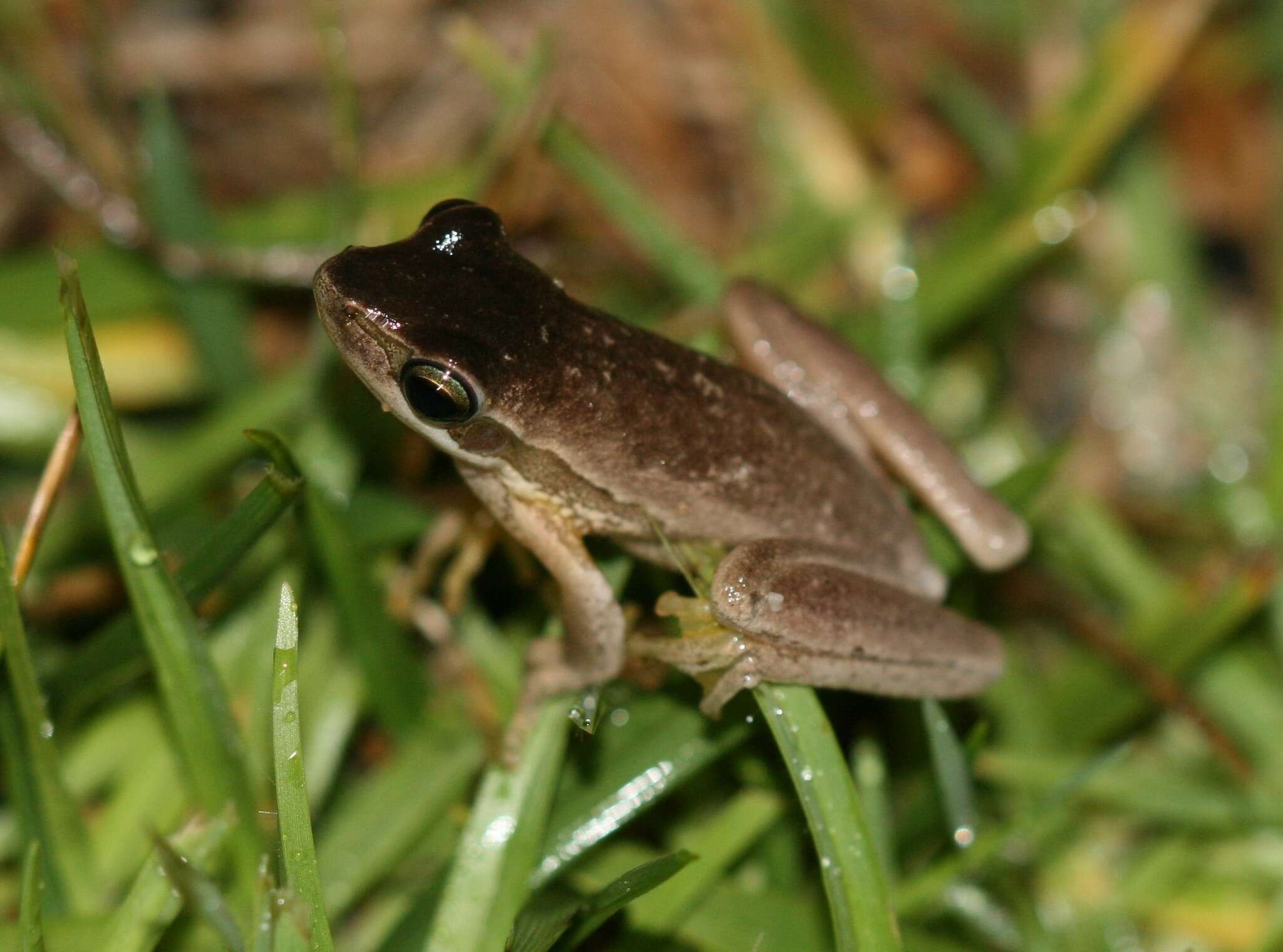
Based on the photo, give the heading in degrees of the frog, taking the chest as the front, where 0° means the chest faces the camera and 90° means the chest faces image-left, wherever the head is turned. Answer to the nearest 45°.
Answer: approximately 90°

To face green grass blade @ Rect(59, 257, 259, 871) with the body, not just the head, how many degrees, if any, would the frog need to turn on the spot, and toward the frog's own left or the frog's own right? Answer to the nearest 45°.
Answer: approximately 45° to the frog's own left

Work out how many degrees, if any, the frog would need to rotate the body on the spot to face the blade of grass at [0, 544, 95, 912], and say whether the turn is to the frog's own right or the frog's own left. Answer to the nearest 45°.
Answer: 0° — it already faces it

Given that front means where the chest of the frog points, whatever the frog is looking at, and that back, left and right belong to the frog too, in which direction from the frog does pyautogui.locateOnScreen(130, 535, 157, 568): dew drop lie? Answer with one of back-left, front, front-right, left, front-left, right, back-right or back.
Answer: front-left
